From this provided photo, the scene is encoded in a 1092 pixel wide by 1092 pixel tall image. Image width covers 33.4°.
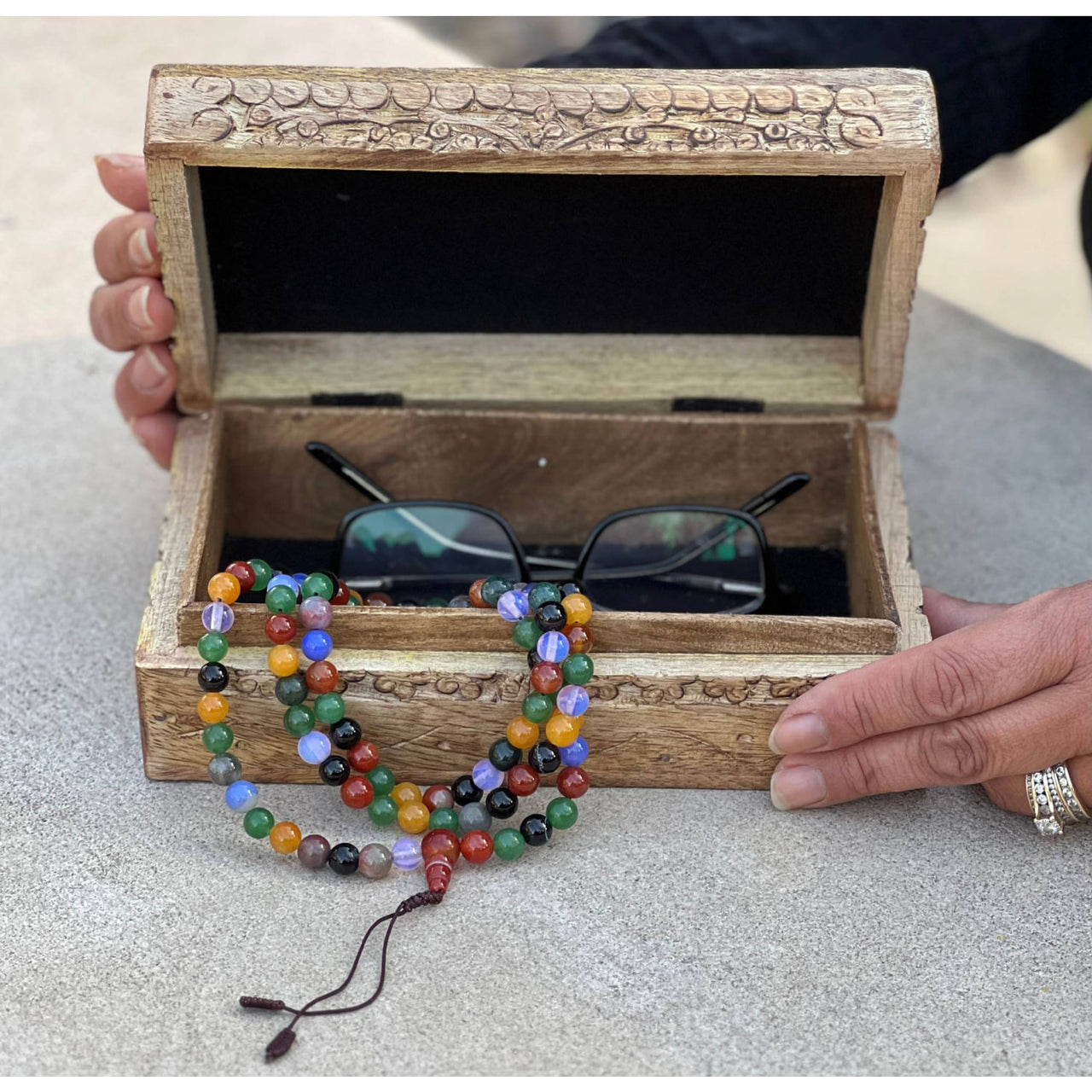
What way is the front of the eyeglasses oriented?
toward the camera
